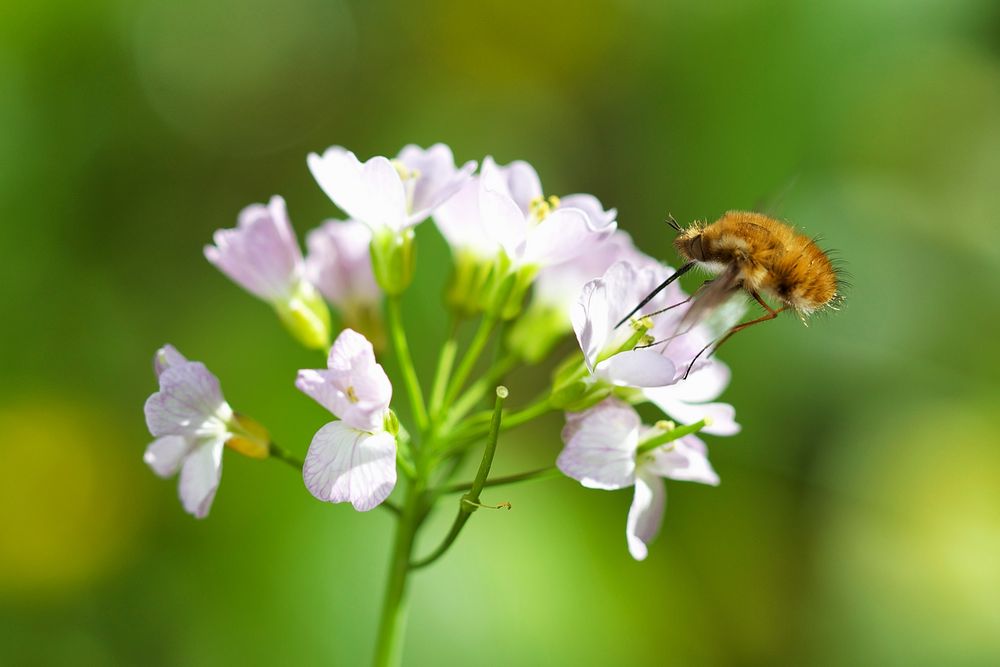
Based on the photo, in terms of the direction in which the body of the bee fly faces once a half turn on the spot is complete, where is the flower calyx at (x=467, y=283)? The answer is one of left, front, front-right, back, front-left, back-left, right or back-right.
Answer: back

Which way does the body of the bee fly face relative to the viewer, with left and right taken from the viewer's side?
facing to the left of the viewer

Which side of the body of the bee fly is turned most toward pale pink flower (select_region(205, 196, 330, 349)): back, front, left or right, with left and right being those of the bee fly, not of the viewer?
front

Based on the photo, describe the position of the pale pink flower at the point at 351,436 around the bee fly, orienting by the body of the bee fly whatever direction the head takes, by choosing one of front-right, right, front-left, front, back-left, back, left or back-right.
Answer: front-left

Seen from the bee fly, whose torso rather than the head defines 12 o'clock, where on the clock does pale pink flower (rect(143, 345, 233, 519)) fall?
The pale pink flower is roughly at 11 o'clock from the bee fly.

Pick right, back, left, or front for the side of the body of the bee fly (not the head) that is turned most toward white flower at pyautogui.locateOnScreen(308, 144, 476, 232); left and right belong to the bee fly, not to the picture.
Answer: front
